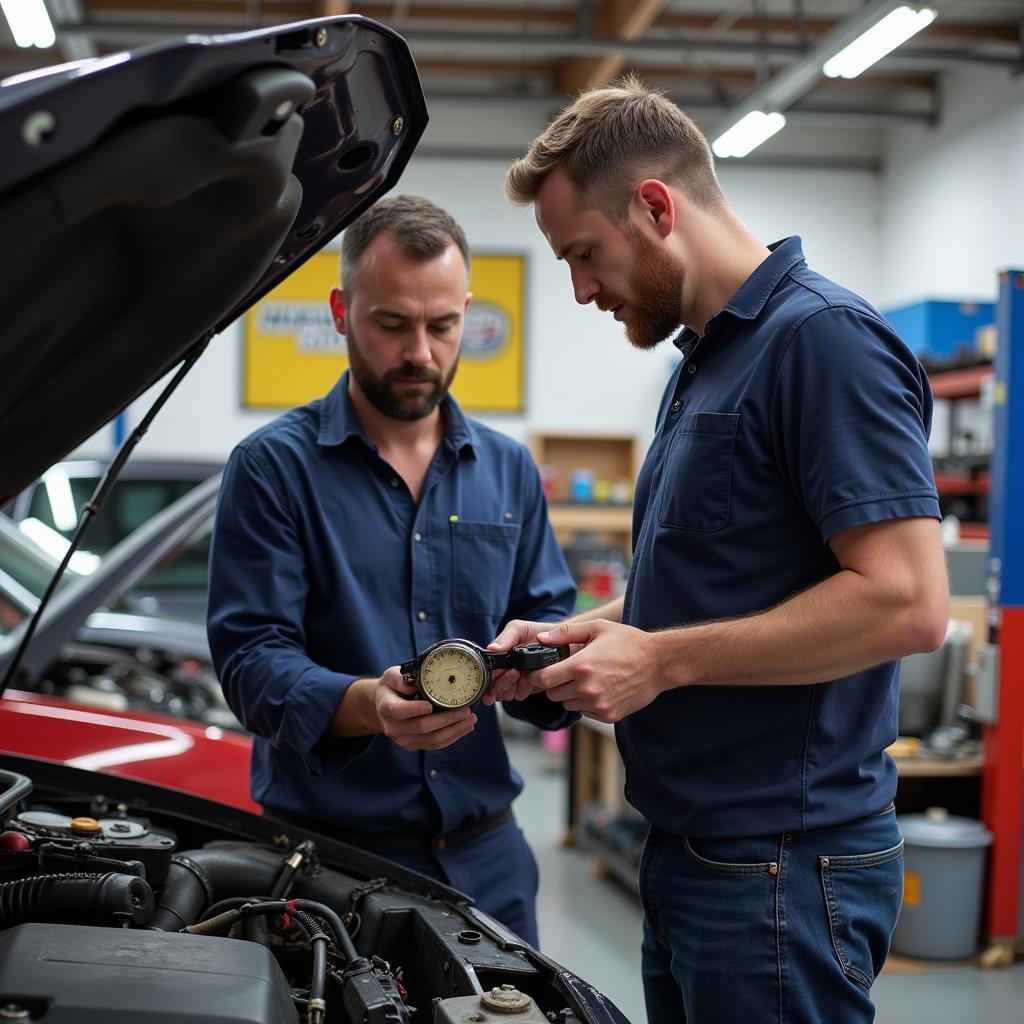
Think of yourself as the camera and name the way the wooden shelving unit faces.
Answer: facing the viewer

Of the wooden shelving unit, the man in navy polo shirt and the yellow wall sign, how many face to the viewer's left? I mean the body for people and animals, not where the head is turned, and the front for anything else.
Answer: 1

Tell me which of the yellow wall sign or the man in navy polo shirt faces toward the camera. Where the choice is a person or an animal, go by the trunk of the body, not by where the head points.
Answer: the yellow wall sign

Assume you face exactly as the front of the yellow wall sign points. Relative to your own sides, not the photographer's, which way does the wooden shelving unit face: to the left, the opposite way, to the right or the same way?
the same way

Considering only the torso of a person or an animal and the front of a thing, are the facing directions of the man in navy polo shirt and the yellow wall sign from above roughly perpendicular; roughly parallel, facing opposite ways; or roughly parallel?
roughly perpendicular

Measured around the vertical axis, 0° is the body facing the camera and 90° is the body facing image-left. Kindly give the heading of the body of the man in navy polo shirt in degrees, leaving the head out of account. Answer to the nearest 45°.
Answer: approximately 90°

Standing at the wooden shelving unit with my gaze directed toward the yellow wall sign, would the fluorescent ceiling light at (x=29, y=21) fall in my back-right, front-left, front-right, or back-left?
front-left

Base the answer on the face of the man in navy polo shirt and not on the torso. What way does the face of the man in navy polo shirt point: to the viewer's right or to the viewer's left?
to the viewer's left

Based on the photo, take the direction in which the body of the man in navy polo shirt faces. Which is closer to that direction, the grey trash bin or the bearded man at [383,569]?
the bearded man
